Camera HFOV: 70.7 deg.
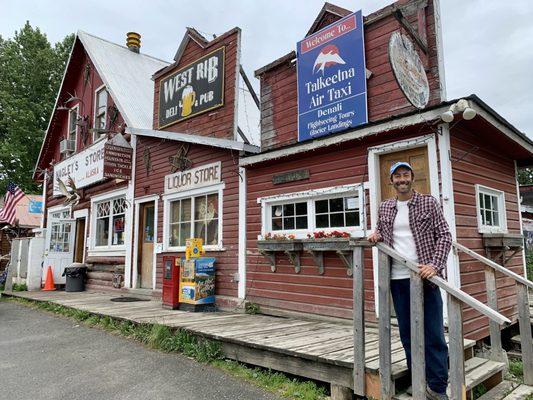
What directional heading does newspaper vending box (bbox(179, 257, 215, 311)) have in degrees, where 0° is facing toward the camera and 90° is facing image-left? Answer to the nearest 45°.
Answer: approximately 45°

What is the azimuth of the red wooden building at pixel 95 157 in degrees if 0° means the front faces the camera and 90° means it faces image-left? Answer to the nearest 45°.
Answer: approximately 45°

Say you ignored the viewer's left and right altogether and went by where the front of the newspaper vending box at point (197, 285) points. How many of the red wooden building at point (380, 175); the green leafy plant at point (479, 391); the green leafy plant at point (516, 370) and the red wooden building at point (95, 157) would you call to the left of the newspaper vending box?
3

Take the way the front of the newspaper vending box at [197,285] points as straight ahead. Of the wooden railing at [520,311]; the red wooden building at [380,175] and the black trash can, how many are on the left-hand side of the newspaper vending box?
2

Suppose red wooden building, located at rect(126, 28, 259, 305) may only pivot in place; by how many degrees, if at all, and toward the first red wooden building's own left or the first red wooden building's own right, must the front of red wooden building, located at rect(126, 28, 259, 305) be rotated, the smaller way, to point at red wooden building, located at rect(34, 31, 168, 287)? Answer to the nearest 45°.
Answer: approximately 90° to the first red wooden building's own right

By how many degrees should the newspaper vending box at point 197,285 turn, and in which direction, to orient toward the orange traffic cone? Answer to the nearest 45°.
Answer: approximately 90° to its right

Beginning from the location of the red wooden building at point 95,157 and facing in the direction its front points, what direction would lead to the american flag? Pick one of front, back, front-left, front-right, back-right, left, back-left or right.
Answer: right

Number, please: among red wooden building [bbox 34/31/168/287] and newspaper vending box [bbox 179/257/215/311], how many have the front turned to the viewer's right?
0

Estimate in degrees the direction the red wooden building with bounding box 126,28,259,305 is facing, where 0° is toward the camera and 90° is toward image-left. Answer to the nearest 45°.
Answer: approximately 45°

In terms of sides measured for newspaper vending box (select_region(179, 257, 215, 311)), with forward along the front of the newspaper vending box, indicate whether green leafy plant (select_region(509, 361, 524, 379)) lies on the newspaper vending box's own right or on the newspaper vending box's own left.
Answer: on the newspaper vending box's own left

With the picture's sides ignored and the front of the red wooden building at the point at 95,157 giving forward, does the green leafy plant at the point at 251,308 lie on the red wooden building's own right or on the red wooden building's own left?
on the red wooden building's own left

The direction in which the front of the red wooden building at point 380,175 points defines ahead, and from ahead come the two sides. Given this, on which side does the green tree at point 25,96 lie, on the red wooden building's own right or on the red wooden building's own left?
on the red wooden building's own right

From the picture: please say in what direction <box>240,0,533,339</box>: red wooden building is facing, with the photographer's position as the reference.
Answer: facing the viewer and to the left of the viewer
